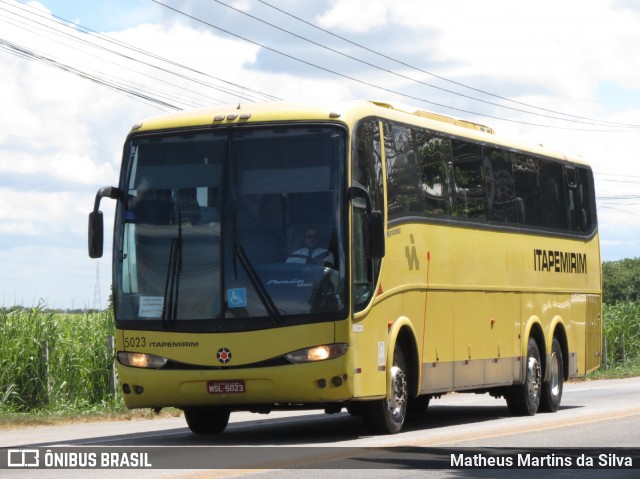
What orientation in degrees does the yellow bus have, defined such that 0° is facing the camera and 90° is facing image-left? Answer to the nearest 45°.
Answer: approximately 45°
